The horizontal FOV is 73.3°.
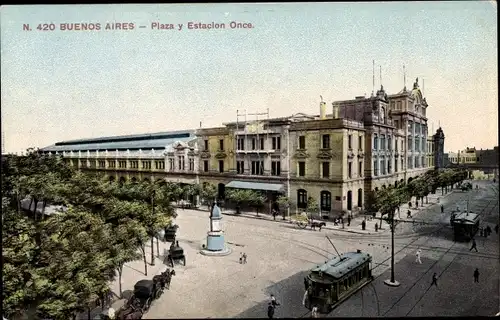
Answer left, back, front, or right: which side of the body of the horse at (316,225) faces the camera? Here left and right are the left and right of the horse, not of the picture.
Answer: right

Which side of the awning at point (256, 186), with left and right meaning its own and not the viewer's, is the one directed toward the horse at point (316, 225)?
left

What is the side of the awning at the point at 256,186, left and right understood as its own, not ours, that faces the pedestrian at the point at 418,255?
left

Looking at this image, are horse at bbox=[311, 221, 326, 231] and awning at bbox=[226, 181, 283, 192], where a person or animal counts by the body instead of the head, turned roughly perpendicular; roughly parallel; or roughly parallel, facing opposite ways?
roughly perpendicular

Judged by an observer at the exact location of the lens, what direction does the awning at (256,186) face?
facing the viewer

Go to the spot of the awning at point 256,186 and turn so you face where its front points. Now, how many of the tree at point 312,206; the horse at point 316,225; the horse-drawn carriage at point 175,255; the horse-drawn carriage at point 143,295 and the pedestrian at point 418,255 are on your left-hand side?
3

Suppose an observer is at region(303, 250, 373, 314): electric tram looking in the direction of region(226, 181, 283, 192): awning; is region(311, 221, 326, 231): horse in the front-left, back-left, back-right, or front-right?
front-right
